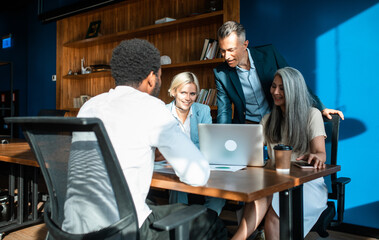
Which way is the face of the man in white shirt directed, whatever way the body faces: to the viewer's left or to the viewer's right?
to the viewer's right

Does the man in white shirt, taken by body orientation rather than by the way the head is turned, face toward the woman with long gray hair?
yes

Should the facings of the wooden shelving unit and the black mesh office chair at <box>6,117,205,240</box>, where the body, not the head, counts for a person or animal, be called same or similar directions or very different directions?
very different directions

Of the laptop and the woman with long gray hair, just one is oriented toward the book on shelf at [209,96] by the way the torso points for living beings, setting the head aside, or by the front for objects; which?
the laptop

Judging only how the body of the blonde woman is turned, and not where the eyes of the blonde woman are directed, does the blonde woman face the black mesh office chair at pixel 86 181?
yes

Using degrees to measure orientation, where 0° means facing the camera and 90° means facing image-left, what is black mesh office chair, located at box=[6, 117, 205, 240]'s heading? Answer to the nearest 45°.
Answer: approximately 225°

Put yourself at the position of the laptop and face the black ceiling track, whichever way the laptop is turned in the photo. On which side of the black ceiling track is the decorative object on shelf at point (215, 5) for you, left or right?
right

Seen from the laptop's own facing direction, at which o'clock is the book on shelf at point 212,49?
The book on shelf is roughly at 12 o'clock from the laptop.

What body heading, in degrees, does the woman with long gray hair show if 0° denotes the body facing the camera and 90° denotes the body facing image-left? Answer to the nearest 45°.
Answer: approximately 45°

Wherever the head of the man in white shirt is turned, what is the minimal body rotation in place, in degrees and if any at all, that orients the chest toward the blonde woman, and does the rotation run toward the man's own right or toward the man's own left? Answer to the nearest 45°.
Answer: approximately 45° to the man's own left
